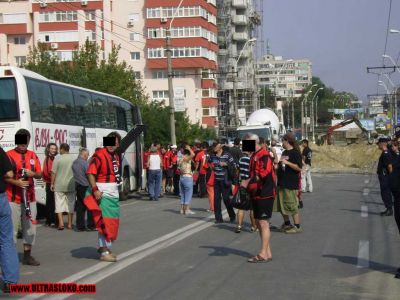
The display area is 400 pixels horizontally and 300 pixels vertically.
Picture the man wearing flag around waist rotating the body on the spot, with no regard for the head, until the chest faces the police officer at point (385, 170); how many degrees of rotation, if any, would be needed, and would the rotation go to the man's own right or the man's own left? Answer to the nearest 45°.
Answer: approximately 90° to the man's own left

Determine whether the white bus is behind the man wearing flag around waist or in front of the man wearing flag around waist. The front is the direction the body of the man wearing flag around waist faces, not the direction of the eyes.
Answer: behind

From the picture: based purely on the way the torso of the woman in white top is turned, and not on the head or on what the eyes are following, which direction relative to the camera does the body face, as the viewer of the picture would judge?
away from the camera

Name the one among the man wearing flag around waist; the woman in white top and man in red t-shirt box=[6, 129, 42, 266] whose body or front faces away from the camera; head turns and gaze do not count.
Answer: the woman in white top

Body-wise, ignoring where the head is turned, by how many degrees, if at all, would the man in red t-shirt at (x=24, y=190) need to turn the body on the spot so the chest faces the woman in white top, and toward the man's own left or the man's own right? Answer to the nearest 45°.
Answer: approximately 180°

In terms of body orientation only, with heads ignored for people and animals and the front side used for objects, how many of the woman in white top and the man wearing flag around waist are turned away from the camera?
1

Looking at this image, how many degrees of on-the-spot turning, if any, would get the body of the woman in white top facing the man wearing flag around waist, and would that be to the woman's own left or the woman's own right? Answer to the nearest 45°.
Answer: approximately 180°
